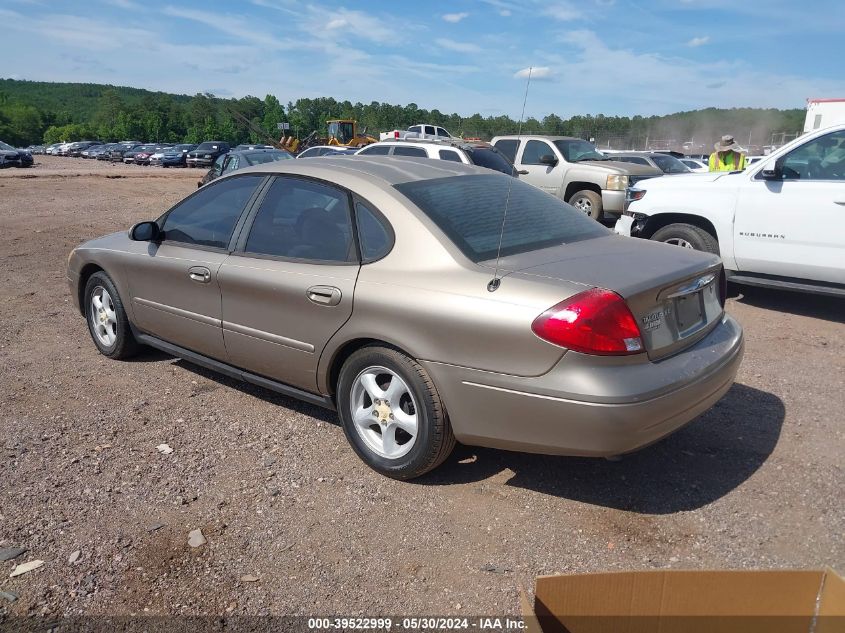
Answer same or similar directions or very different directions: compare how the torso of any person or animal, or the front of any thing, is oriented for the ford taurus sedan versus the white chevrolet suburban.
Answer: same or similar directions

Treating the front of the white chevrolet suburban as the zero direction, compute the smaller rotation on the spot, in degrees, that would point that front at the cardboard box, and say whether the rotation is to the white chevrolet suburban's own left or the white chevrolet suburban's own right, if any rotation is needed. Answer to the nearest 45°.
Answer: approximately 90° to the white chevrolet suburban's own left

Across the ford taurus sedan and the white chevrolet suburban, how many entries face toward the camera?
0

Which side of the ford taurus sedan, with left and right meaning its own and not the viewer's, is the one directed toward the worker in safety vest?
right

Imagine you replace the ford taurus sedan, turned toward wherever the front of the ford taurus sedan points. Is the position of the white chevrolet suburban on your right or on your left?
on your right

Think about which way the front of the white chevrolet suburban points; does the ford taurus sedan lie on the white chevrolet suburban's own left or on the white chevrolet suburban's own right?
on the white chevrolet suburban's own left

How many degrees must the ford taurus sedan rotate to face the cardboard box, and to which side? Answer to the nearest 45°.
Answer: approximately 135° to its left

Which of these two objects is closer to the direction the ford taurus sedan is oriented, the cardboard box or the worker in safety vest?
the worker in safety vest

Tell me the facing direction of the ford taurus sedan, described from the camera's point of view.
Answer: facing away from the viewer and to the left of the viewer

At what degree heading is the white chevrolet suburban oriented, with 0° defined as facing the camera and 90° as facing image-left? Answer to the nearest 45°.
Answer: approximately 90°
